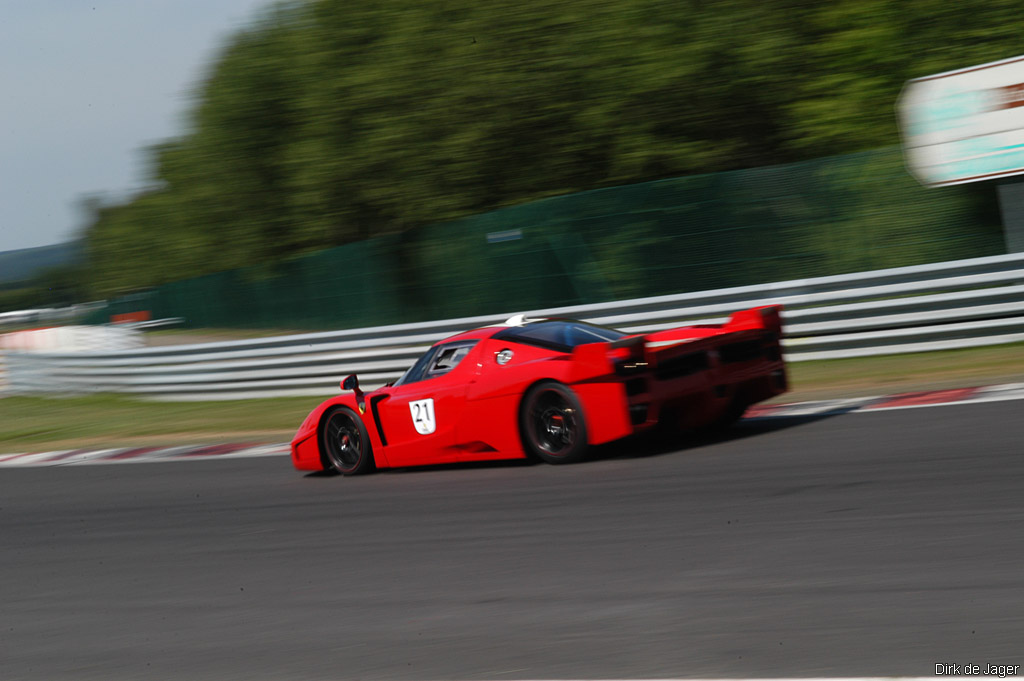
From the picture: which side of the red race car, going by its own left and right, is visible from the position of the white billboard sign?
right

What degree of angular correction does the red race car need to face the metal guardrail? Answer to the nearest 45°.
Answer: approximately 90° to its right

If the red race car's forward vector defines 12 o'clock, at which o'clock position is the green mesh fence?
The green mesh fence is roughly at 2 o'clock from the red race car.

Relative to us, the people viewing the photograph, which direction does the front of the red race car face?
facing away from the viewer and to the left of the viewer
